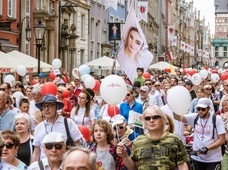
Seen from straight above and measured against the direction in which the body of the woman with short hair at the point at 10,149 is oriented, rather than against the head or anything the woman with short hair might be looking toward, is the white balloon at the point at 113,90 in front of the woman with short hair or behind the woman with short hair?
behind

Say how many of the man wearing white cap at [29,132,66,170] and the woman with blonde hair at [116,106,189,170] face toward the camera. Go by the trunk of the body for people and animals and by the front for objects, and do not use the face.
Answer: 2

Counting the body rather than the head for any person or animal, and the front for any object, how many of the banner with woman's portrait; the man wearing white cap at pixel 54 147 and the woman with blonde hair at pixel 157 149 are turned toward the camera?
3

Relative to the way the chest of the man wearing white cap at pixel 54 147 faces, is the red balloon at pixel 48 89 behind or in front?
behind

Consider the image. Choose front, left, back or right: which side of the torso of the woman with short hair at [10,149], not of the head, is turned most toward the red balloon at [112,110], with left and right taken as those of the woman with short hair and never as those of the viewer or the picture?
back

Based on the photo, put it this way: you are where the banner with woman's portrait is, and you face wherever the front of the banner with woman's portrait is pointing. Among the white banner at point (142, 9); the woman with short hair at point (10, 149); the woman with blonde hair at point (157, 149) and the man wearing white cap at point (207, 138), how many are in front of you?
3

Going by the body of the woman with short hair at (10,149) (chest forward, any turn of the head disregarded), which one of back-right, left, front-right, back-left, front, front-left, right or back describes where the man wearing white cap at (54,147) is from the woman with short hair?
left

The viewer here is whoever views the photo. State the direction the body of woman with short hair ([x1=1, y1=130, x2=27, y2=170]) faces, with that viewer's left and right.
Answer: facing the viewer and to the left of the viewer

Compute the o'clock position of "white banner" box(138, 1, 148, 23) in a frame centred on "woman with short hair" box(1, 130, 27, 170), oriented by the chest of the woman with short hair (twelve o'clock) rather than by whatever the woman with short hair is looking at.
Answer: The white banner is roughly at 5 o'clock from the woman with short hair.

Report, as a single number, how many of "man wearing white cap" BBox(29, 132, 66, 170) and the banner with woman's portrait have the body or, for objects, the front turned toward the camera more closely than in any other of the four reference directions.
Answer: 2

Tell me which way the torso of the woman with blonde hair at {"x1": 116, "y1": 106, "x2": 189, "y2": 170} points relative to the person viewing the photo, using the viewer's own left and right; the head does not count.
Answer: facing the viewer

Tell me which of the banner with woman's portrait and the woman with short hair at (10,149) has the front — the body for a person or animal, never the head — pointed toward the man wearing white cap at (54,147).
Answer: the banner with woman's portrait

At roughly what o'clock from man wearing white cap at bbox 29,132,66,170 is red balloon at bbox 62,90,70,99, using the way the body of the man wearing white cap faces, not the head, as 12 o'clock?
The red balloon is roughly at 6 o'clock from the man wearing white cap.
